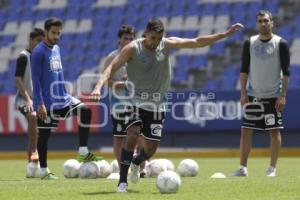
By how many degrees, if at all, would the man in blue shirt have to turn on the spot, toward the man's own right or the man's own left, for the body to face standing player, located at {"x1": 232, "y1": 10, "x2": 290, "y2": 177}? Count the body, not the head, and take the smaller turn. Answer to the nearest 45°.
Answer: approximately 45° to the man's own left

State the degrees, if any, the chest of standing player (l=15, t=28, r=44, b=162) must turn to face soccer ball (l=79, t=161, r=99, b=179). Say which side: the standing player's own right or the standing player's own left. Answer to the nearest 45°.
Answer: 0° — they already face it

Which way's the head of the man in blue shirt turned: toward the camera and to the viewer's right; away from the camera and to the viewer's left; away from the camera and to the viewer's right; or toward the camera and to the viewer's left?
toward the camera and to the viewer's right

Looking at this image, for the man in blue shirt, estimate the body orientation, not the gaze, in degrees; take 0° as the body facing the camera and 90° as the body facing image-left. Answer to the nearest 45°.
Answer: approximately 315°

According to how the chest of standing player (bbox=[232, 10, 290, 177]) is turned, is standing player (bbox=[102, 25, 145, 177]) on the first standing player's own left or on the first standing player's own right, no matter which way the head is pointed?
on the first standing player's own right

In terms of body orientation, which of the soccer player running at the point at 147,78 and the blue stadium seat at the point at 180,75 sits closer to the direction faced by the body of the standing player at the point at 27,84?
the soccer player running
